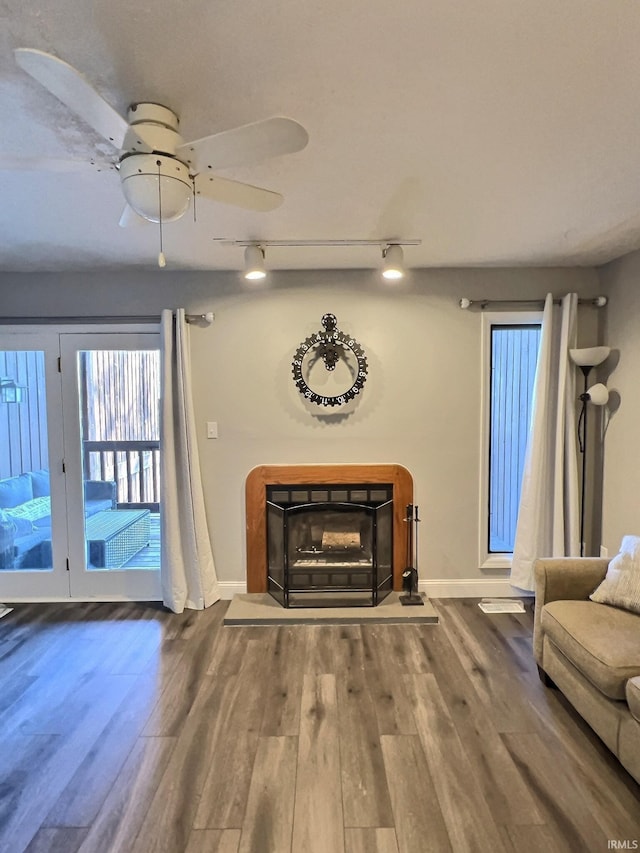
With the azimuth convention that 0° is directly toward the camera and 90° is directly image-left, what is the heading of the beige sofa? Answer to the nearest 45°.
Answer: approximately 45°

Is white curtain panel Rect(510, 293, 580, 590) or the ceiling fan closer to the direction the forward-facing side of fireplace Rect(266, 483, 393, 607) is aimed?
the ceiling fan

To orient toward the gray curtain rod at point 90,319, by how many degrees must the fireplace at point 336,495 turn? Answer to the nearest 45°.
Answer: approximately 90° to its right

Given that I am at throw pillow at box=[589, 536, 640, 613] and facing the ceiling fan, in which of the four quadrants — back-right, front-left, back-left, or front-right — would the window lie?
back-right

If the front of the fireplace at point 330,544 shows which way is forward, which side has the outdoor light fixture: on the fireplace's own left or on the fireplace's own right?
on the fireplace's own right

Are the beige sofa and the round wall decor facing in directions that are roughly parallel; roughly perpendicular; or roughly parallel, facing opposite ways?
roughly perpendicular

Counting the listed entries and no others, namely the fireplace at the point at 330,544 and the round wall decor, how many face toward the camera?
2

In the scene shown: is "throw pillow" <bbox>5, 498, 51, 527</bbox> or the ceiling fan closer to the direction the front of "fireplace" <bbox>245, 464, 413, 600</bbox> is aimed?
the ceiling fan

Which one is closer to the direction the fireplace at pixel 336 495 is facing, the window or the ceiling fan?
the ceiling fan

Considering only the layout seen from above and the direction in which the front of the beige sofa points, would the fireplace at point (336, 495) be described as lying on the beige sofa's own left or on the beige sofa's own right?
on the beige sofa's own right

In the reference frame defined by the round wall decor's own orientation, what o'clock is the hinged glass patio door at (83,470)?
The hinged glass patio door is roughly at 3 o'clock from the round wall decor.
